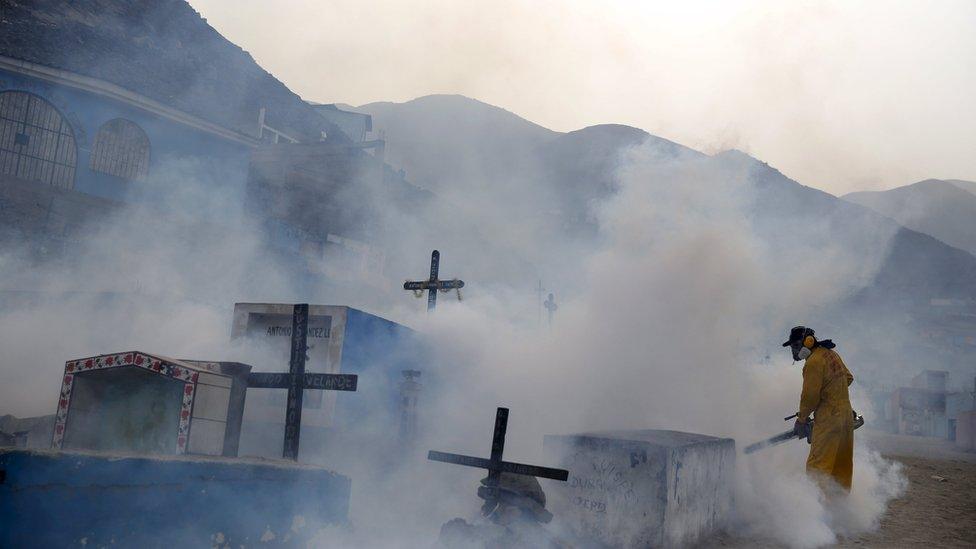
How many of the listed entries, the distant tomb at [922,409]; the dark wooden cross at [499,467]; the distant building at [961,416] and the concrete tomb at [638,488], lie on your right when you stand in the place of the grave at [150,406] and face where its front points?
0

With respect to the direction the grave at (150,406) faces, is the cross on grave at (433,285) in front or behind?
behind

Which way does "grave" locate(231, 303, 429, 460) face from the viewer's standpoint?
toward the camera

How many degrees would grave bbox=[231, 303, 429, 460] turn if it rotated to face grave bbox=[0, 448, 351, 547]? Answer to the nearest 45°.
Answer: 0° — it already faces it

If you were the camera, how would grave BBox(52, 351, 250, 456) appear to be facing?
facing the viewer

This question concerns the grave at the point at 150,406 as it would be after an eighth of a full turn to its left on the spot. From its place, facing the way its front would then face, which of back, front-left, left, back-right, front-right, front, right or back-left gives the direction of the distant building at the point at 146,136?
back-left

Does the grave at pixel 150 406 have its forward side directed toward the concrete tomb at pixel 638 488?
no

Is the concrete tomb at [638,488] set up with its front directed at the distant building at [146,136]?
no

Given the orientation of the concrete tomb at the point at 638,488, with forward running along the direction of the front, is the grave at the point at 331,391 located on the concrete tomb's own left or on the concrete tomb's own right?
on the concrete tomb's own right

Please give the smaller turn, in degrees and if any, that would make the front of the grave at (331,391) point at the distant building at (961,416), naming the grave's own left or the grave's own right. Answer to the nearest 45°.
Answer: approximately 135° to the grave's own left

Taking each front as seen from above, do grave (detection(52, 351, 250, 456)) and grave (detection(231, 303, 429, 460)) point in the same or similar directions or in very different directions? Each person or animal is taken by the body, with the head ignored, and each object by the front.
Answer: same or similar directions

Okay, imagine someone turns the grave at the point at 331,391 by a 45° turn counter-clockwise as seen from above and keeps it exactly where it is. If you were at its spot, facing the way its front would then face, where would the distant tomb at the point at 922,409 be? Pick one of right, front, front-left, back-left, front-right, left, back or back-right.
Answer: left

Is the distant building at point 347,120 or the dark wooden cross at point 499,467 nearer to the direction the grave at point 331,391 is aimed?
the dark wooden cross

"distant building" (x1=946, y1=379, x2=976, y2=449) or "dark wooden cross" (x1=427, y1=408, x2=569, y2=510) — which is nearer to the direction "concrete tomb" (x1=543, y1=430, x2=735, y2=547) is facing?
the dark wooden cross

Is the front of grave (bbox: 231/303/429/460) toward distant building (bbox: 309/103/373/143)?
no

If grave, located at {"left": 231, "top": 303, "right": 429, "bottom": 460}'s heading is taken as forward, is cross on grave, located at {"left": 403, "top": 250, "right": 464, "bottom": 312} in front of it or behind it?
behind

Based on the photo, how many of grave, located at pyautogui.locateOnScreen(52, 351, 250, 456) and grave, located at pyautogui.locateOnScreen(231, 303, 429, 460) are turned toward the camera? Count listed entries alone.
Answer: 2
